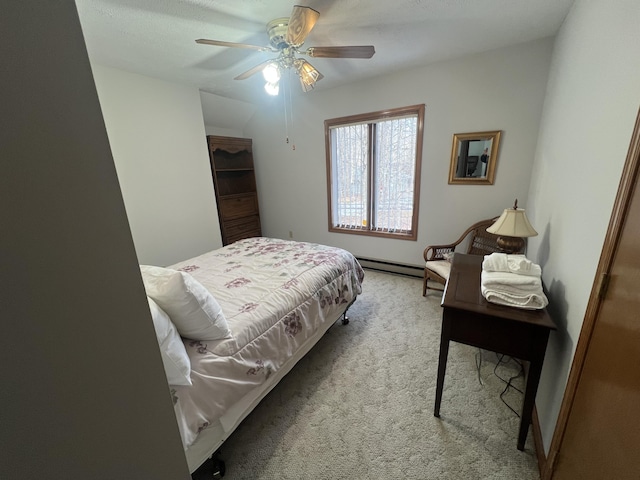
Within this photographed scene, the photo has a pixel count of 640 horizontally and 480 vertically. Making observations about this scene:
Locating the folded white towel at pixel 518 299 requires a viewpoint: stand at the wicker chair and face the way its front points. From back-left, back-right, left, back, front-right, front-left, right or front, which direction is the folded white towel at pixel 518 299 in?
front-left

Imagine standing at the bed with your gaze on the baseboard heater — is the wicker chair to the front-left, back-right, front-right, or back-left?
front-right

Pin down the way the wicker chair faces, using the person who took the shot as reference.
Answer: facing the viewer and to the left of the viewer

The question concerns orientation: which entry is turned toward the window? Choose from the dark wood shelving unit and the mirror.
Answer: the dark wood shelving unit

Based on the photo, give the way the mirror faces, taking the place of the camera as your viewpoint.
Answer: facing the viewer

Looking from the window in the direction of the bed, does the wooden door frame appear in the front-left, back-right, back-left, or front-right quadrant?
front-left

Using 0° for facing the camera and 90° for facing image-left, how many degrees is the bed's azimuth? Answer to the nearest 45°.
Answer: approximately 225°

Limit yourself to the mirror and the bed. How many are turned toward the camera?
1

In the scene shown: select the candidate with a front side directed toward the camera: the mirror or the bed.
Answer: the mirror

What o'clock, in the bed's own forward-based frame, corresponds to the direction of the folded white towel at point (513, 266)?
The folded white towel is roughly at 2 o'clock from the bed.

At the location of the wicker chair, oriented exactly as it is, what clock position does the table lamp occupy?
The table lamp is roughly at 10 o'clock from the wicker chair.

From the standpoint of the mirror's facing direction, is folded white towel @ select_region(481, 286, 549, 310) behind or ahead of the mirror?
ahead

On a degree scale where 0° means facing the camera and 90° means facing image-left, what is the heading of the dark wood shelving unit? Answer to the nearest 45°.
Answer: approximately 315°

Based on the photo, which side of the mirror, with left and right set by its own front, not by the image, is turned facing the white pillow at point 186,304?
front
